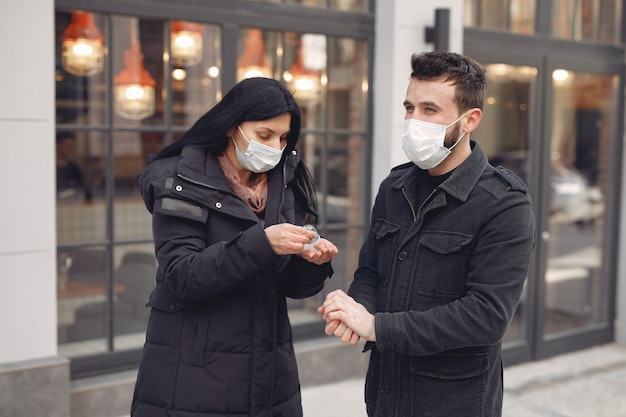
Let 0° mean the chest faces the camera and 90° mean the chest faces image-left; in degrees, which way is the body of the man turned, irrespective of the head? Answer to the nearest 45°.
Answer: approximately 45°

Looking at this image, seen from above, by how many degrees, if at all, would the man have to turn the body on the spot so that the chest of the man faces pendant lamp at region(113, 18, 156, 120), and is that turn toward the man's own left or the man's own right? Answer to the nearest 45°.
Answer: approximately 90° to the man's own right

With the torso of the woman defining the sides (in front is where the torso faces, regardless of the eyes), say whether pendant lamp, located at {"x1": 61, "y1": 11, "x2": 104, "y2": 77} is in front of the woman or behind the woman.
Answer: behind

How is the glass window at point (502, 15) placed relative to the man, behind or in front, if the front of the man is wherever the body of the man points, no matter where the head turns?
behind

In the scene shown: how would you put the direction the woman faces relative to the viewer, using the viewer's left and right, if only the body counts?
facing the viewer and to the right of the viewer

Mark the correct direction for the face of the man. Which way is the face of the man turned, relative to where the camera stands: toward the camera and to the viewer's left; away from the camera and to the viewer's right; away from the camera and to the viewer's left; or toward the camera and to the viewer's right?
toward the camera and to the viewer's left

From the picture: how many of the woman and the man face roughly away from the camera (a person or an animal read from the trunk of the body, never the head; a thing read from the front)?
0

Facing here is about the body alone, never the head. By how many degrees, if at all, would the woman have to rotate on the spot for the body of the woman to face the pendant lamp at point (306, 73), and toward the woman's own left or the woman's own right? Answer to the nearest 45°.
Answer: approximately 135° to the woman's own left

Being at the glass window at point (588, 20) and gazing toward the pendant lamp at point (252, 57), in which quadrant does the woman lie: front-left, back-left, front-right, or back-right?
front-left

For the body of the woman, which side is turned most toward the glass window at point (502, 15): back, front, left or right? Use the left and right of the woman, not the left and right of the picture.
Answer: left

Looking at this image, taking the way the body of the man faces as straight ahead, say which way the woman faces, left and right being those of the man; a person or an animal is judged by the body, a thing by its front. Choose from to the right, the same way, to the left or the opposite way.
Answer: to the left

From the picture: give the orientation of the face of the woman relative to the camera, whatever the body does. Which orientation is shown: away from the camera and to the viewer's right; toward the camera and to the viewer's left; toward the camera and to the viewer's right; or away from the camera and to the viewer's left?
toward the camera and to the viewer's right
